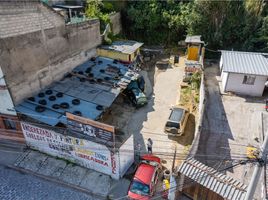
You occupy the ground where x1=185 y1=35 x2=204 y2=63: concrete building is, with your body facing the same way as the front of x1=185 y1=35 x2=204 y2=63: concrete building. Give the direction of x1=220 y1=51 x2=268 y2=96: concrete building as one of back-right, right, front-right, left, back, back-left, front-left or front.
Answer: front-left

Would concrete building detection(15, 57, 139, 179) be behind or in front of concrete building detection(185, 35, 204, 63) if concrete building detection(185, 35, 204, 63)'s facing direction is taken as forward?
in front

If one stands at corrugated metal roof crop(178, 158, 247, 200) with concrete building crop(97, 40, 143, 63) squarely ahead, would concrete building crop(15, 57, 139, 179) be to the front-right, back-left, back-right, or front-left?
front-left

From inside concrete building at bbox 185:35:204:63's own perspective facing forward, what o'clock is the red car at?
The red car is roughly at 12 o'clock from the concrete building.

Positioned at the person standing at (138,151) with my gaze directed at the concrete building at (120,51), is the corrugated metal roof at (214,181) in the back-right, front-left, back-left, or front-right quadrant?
back-right

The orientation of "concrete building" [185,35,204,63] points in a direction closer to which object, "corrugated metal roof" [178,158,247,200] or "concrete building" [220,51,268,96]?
the corrugated metal roof

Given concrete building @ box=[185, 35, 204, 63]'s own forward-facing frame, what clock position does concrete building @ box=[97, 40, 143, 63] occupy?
concrete building @ box=[97, 40, 143, 63] is roughly at 2 o'clock from concrete building @ box=[185, 35, 204, 63].

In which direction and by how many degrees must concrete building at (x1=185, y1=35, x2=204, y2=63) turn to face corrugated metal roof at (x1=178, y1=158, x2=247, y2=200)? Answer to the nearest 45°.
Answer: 0° — it already faces it

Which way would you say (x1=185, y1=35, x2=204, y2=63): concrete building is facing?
toward the camera

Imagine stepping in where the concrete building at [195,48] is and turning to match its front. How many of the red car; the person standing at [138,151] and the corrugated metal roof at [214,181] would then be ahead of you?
3
